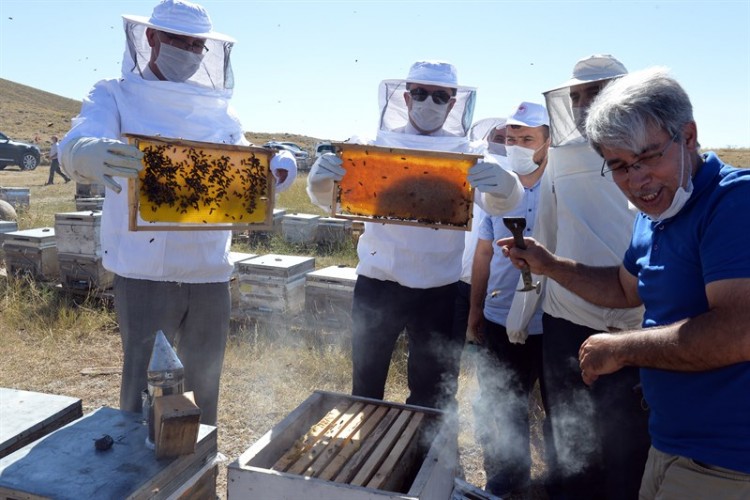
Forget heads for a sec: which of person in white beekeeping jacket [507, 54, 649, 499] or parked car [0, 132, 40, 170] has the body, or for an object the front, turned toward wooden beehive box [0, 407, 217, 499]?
the person in white beekeeping jacket

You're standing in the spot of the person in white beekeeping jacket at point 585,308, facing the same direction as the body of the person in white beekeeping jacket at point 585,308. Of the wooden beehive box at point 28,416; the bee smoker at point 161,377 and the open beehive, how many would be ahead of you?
3

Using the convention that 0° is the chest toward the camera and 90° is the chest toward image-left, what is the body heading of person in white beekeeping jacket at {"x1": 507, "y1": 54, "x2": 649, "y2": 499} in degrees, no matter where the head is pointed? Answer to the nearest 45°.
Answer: approximately 45°

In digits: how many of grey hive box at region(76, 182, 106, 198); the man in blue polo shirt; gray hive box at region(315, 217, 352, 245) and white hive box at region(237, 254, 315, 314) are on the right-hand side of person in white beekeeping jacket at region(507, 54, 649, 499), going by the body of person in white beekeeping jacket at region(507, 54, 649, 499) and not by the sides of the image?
3

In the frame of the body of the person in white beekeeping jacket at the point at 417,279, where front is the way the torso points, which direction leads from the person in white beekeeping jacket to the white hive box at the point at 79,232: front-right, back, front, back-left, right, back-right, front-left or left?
back-right

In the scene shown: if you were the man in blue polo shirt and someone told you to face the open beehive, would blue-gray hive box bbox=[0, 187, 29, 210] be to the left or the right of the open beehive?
right

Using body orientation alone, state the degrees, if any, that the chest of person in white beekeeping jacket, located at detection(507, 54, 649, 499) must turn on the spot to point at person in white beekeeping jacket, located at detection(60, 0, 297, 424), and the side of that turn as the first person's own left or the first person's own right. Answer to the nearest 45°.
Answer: approximately 45° to the first person's own right

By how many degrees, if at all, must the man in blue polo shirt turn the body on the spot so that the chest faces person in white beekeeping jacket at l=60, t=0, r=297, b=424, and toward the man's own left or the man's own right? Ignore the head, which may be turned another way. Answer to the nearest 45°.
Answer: approximately 45° to the man's own right

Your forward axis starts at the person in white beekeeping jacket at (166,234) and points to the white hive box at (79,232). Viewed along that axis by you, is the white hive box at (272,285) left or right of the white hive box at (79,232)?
right

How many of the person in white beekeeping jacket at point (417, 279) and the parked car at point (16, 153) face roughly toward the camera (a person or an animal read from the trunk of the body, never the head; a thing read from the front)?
1

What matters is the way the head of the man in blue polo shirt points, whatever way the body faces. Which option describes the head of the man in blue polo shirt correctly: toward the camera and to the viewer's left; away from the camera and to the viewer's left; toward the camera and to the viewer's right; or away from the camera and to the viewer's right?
toward the camera and to the viewer's left
